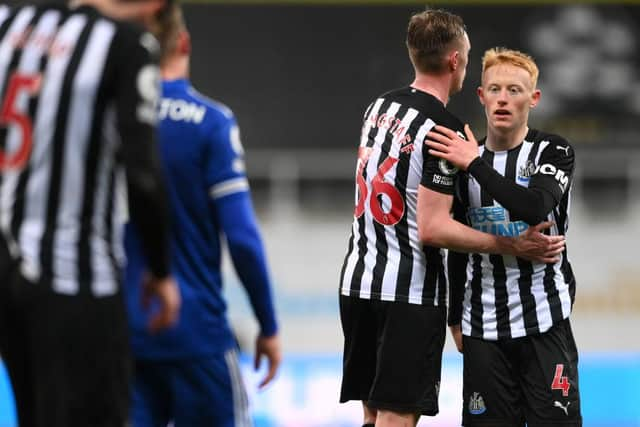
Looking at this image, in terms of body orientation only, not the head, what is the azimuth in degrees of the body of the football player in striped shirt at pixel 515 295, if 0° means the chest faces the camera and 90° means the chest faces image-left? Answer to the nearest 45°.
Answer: approximately 0°

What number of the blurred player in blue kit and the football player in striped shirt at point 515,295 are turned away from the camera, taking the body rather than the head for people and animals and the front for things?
1

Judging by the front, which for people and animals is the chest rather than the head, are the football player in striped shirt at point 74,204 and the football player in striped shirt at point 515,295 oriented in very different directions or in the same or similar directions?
very different directions

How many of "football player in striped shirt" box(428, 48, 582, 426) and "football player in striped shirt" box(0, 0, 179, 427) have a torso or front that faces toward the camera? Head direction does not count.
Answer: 1

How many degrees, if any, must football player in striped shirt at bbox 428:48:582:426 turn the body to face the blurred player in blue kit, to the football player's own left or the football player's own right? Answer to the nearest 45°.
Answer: approximately 45° to the football player's own right

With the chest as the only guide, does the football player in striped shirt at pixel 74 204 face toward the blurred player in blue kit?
yes

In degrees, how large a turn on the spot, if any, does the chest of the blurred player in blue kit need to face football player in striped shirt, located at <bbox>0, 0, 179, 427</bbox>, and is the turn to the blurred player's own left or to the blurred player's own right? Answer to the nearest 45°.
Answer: approximately 135° to the blurred player's own left

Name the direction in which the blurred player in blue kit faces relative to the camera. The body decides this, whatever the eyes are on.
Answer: away from the camera

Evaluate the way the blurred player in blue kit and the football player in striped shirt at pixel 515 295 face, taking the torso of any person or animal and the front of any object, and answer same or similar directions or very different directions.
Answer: very different directions

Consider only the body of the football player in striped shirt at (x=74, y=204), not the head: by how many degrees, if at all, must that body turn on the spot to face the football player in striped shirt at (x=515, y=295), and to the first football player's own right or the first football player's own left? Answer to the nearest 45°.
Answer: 0° — they already face them

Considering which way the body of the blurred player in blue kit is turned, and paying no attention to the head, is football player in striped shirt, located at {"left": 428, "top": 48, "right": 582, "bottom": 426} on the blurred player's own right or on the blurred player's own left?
on the blurred player's own right
